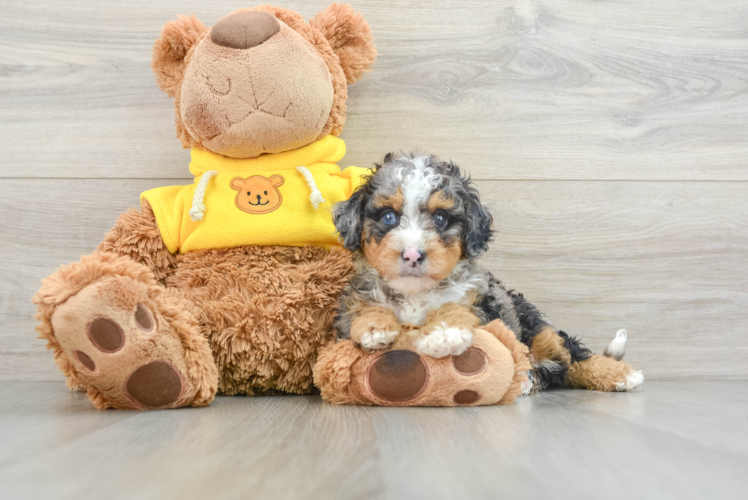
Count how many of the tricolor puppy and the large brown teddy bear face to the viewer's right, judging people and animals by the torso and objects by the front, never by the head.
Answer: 0

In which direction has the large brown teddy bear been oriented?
toward the camera

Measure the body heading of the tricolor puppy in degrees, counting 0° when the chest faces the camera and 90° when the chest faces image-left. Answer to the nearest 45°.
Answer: approximately 45°
